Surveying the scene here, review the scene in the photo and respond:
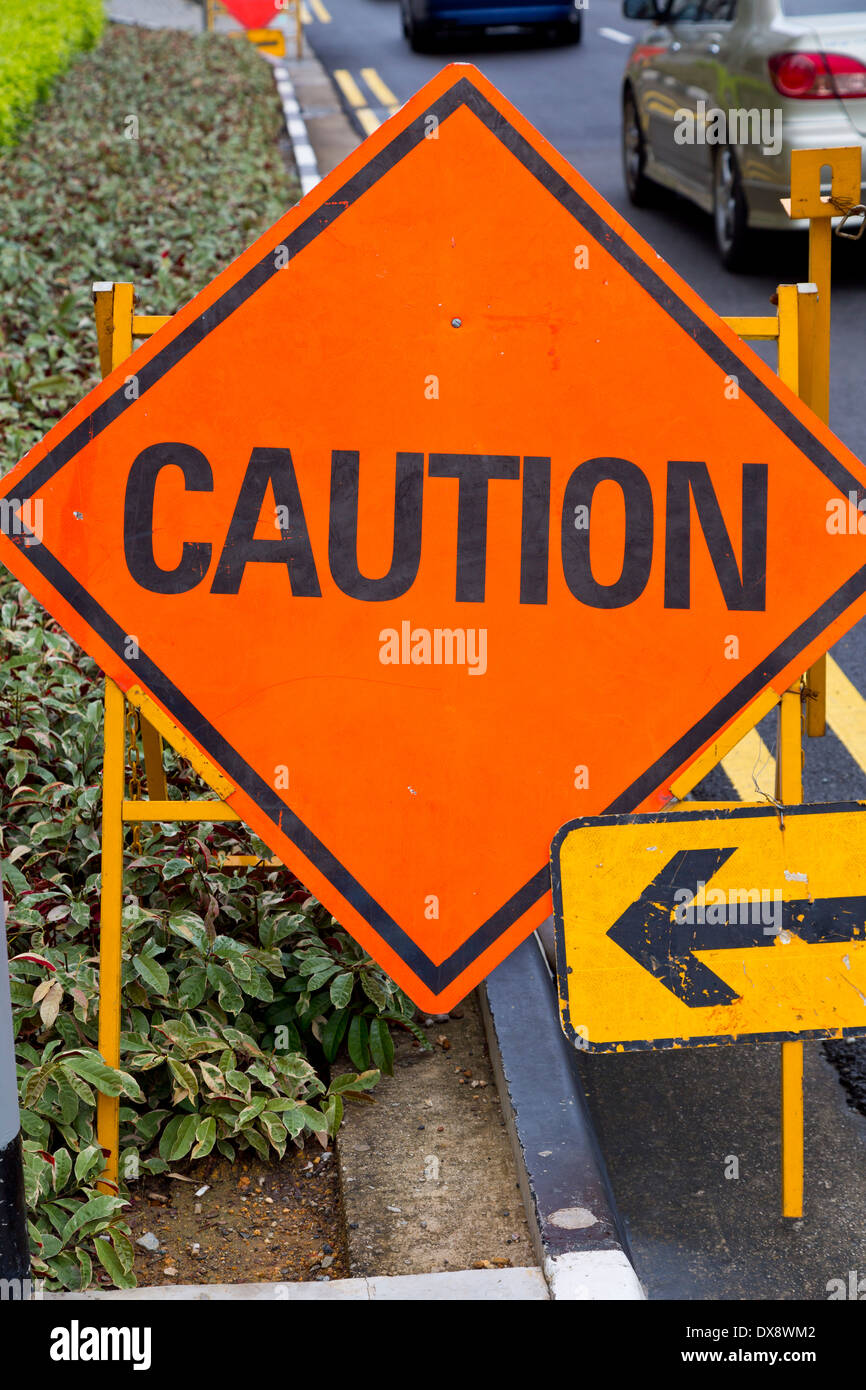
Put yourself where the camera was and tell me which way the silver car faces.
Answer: facing away from the viewer and to the left of the viewer

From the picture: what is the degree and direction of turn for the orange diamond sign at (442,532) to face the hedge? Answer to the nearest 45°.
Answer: approximately 180°

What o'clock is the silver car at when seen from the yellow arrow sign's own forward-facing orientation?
The silver car is roughly at 6 o'clock from the yellow arrow sign.

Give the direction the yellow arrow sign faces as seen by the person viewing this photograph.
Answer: facing the viewer

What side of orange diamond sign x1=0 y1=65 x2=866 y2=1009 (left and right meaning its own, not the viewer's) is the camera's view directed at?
front

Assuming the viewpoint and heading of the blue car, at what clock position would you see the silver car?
The silver car is roughly at 6 o'clock from the blue car.

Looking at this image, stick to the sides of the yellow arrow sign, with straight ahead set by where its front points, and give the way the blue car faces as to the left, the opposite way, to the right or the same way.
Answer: the opposite way

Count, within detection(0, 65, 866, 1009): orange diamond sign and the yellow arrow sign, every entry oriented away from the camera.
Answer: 0

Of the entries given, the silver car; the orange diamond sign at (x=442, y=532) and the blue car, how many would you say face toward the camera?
1

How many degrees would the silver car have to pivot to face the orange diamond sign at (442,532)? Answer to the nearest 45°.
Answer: approximately 135° to its left

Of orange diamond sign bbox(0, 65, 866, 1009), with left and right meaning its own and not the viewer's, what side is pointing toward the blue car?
back

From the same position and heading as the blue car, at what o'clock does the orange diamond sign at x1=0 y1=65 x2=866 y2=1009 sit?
The orange diamond sign is roughly at 6 o'clock from the blue car.

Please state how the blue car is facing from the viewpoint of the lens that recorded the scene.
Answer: facing away from the viewer

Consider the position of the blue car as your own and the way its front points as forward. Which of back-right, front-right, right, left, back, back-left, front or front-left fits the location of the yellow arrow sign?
back

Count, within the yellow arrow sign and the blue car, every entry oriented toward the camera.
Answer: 1

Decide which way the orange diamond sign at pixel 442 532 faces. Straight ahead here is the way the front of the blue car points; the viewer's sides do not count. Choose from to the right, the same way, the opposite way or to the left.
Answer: the opposite way
